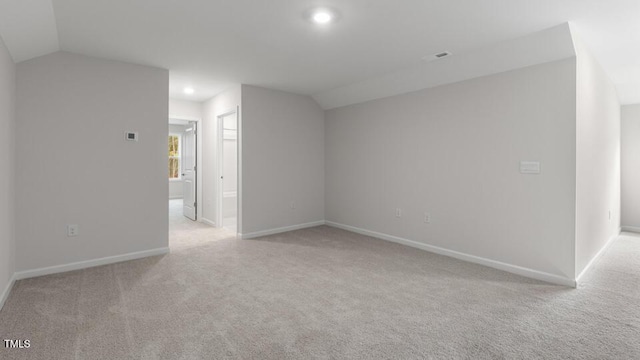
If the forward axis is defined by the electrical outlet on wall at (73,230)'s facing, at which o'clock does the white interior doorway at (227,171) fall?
The white interior doorway is roughly at 8 o'clock from the electrical outlet on wall.

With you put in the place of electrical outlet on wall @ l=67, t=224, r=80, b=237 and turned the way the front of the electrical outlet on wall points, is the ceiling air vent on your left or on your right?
on your left

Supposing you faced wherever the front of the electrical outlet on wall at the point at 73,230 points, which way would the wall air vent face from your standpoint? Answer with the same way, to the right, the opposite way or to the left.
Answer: to the right

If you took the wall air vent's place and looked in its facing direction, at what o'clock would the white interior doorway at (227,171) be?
The white interior doorway is roughly at 3 o'clock from the wall air vent.

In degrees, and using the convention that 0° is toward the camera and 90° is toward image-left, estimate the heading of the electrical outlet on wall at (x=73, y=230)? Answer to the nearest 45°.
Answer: approximately 0°

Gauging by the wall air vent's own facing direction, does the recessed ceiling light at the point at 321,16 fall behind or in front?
in front

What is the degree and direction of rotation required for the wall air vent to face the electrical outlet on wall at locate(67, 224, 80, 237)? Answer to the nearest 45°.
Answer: approximately 45° to its right

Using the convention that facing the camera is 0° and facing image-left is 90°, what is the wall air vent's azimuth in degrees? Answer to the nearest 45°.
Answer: approximately 0°

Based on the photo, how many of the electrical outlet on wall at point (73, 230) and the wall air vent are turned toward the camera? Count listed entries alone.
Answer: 2

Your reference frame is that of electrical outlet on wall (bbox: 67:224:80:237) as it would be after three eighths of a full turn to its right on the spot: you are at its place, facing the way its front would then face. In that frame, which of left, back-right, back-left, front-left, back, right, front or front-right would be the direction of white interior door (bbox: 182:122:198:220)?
right
